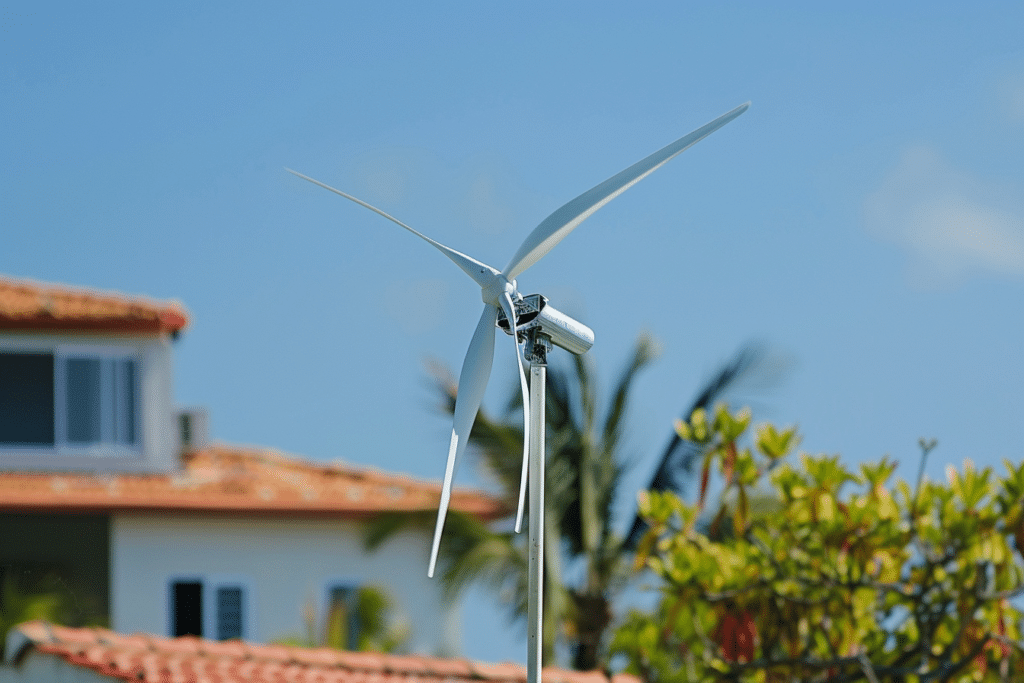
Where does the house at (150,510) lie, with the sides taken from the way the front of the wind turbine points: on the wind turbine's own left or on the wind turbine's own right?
on the wind turbine's own right

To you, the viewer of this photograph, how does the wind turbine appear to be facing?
facing the viewer and to the left of the viewer

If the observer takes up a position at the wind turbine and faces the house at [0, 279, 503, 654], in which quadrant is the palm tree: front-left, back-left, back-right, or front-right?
front-right

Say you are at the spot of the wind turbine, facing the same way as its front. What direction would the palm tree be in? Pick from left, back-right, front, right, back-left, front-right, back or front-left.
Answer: back-right

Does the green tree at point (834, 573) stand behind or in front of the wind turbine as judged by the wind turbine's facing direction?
behind
